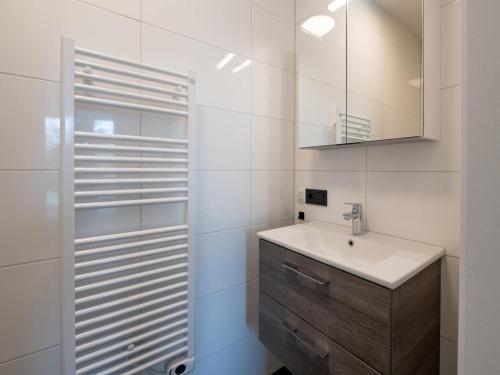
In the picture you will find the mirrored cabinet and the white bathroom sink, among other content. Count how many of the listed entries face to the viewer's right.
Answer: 0

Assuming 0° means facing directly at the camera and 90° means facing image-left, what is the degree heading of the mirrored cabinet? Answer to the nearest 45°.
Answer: approximately 45°

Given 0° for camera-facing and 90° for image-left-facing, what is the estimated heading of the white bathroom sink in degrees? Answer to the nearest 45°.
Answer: approximately 45°

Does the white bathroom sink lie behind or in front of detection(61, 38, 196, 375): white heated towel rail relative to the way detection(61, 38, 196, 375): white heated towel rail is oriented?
in front

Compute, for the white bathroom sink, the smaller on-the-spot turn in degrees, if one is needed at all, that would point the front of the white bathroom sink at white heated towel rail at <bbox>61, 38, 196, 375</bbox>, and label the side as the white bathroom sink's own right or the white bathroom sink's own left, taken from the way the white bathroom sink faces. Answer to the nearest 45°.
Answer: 0° — it already faces it

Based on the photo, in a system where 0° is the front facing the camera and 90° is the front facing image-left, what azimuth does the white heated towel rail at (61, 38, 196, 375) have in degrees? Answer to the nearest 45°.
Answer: approximately 315°

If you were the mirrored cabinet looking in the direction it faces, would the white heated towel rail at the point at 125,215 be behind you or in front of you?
in front
